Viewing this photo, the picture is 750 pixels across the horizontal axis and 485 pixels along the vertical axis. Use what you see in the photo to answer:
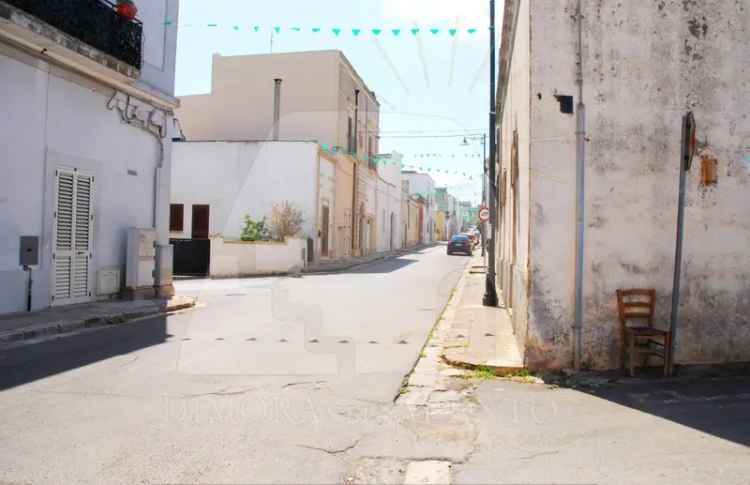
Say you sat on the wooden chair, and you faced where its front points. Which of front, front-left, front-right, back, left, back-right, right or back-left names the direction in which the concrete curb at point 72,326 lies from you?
back-right

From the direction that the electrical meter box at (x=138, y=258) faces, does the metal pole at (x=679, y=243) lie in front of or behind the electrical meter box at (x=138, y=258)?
in front

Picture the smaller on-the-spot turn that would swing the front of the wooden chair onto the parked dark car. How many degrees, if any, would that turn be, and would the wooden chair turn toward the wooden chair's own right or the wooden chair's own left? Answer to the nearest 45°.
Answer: approximately 135° to the wooden chair's own left

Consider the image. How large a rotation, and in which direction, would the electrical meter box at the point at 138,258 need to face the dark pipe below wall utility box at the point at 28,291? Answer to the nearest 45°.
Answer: approximately 90° to its right

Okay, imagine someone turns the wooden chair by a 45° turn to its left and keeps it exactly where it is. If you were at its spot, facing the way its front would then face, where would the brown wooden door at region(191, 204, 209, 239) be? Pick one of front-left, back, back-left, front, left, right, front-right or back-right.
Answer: back-left
